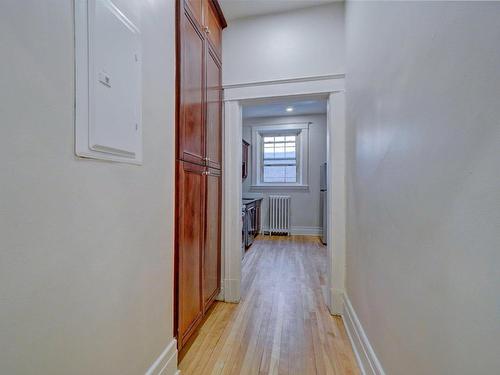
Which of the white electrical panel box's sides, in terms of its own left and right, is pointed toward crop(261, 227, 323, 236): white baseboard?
left

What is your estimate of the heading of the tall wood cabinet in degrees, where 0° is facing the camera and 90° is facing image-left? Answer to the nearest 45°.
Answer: approximately 270°

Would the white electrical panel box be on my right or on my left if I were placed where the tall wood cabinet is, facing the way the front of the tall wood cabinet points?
on my right

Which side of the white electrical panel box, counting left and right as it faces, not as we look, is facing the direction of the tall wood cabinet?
left
